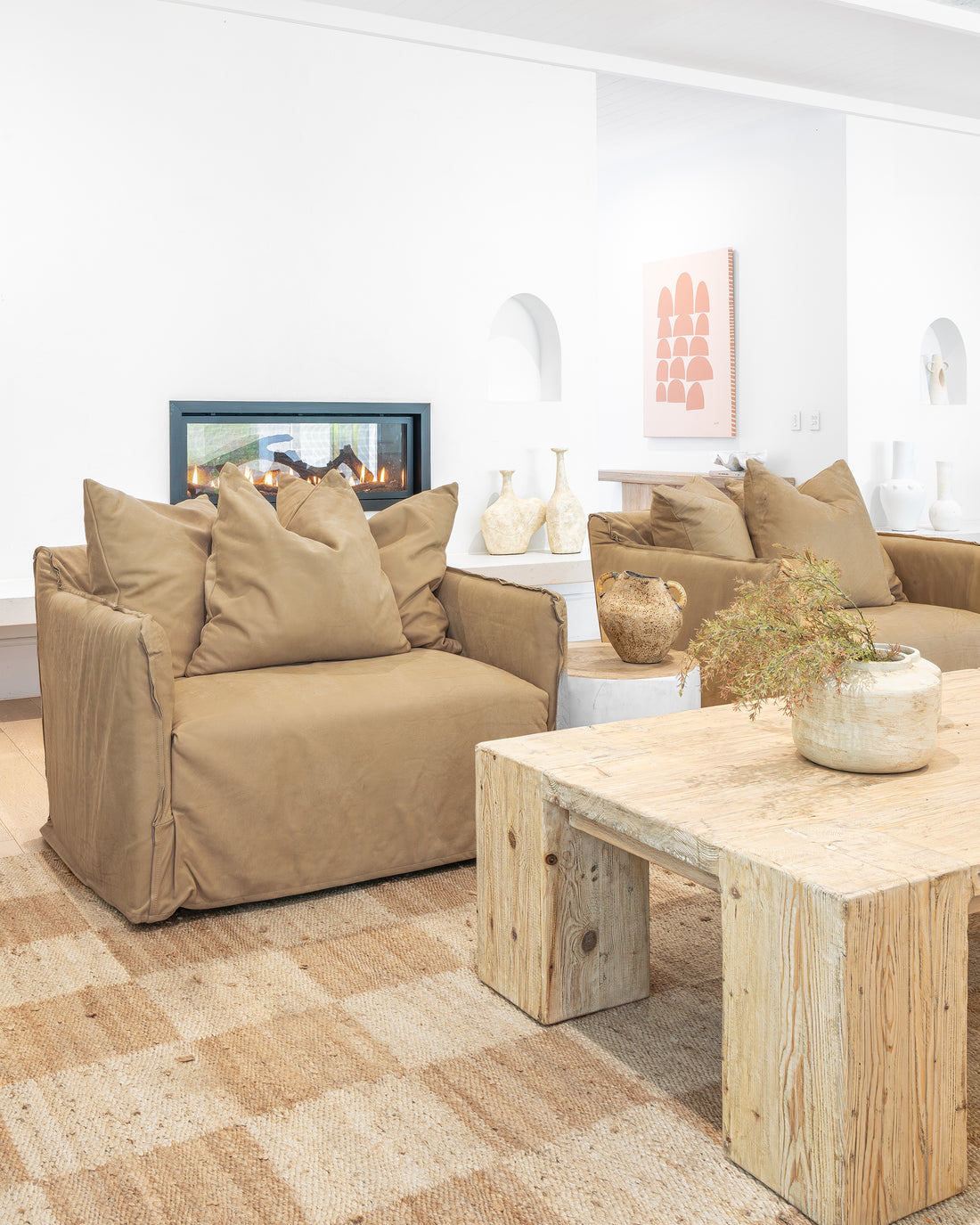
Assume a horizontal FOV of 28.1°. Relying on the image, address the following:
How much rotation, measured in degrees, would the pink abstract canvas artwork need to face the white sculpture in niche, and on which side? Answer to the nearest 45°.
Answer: approximately 135° to its left

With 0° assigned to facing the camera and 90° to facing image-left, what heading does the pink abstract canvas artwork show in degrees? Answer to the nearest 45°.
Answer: approximately 45°

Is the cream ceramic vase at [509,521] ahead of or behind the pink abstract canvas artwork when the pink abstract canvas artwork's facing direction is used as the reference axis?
ahead

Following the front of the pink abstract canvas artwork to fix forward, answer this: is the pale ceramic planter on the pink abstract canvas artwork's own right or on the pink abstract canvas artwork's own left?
on the pink abstract canvas artwork's own left

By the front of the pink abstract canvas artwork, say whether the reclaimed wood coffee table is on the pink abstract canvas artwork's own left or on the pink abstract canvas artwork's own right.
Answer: on the pink abstract canvas artwork's own left

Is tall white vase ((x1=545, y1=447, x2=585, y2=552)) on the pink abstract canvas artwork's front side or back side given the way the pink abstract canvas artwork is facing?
on the front side

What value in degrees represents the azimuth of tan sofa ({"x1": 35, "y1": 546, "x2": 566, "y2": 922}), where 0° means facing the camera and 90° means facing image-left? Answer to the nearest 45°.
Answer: approximately 315°

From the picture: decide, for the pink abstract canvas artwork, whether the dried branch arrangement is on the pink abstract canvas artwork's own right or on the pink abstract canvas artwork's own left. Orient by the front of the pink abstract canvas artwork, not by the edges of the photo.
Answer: on the pink abstract canvas artwork's own left
